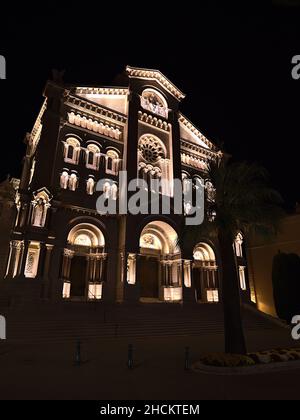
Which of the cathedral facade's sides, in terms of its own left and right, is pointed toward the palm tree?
front

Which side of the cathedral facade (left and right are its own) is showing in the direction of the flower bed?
front

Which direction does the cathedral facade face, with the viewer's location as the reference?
facing the viewer and to the right of the viewer
